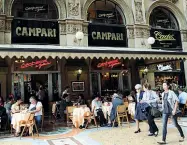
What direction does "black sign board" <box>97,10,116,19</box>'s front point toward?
toward the camera

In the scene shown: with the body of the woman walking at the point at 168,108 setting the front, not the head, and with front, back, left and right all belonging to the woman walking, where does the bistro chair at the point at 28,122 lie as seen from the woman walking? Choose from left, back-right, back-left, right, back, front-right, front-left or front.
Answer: front-right

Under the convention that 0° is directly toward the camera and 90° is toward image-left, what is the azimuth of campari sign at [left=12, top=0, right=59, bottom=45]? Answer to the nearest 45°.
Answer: approximately 0°

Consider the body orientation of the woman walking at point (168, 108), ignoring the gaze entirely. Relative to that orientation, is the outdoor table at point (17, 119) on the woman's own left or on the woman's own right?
on the woman's own right

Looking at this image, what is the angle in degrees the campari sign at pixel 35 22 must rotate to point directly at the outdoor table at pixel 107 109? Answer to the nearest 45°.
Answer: approximately 45° to its left

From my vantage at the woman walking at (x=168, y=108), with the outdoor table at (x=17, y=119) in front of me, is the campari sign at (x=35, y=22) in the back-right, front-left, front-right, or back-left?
front-right

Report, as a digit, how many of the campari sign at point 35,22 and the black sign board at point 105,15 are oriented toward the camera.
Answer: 2

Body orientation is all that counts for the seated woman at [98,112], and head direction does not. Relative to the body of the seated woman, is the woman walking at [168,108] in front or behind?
in front

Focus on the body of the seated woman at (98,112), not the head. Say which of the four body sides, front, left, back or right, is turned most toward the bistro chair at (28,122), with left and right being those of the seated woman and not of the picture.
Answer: right

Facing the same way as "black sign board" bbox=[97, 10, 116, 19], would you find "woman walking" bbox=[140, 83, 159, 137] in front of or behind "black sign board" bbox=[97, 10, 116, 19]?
in front

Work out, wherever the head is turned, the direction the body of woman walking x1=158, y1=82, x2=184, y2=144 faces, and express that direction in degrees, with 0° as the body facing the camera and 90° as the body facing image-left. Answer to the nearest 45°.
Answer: approximately 45°
